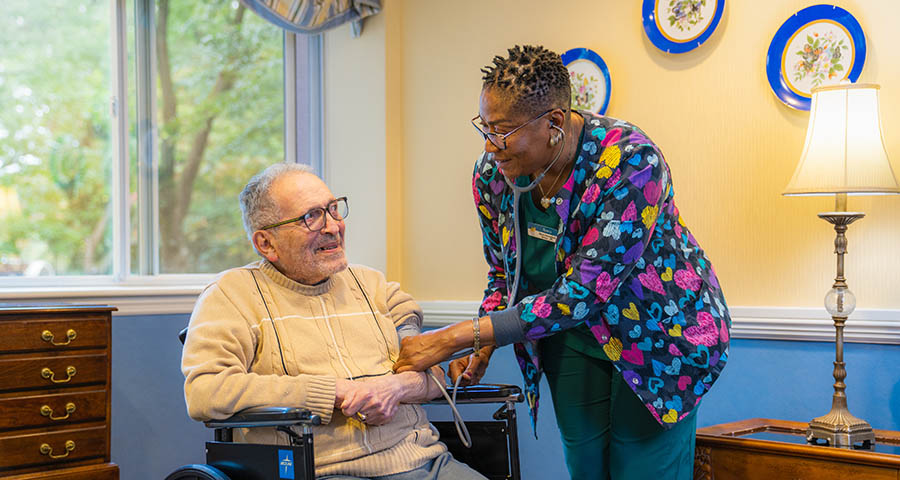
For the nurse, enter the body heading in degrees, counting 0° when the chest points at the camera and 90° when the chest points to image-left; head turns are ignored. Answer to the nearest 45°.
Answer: approximately 45°

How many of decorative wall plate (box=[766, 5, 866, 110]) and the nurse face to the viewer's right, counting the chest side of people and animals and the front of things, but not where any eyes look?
0

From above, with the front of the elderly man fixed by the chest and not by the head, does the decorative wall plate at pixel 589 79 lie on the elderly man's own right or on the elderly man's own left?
on the elderly man's own left

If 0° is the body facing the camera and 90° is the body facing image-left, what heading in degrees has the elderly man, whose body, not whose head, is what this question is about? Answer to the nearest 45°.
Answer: approximately 315°

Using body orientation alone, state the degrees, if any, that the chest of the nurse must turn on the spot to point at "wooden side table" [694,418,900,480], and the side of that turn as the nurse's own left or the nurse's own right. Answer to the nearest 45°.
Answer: approximately 180°

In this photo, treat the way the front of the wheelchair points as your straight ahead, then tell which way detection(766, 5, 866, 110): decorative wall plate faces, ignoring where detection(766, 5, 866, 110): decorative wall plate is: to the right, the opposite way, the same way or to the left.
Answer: to the right

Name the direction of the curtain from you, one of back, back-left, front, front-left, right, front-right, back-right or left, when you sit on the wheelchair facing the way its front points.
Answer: back-left

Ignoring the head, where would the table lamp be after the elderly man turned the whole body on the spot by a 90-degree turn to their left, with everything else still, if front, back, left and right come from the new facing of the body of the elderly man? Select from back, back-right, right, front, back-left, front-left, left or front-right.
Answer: front-right

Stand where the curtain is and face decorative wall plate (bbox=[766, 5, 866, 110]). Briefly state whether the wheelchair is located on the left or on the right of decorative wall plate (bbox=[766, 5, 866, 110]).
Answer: right

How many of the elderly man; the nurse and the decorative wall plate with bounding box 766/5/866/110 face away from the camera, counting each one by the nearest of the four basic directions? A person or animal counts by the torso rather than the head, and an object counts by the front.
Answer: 0

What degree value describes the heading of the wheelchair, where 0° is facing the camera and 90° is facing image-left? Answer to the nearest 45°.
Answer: approximately 315°

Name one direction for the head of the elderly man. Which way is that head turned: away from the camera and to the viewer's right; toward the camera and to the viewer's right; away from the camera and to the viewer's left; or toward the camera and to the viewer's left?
toward the camera and to the viewer's right

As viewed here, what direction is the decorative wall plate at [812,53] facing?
toward the camera

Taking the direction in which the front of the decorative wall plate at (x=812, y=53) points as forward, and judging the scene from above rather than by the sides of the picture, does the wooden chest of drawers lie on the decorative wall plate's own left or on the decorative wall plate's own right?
on the decorative wall plate's own right

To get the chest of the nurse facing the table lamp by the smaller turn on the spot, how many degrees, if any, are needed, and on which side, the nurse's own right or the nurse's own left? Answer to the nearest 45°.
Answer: approximately 180°

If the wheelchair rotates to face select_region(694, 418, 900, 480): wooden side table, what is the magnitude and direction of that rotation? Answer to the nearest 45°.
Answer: approximately 45° to its left

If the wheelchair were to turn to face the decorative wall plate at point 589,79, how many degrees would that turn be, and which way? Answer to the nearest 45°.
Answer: approximately 90° to its left

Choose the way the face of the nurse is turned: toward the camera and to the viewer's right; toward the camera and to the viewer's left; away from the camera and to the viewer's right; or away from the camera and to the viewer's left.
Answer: toward the camera and to the viewer's left

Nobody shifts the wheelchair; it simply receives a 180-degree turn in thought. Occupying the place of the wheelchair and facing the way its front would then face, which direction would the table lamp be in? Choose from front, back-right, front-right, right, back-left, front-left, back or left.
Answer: back-right
